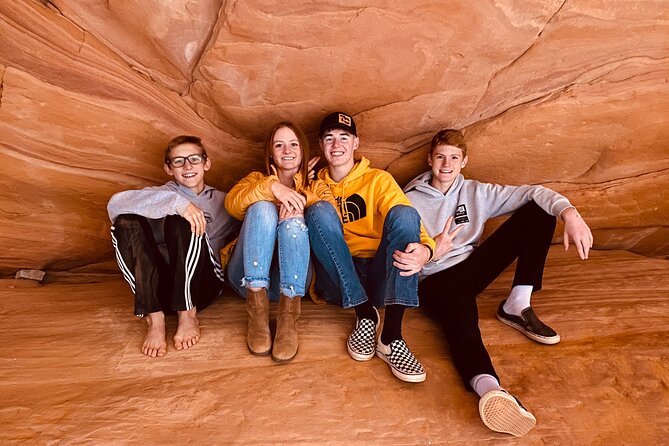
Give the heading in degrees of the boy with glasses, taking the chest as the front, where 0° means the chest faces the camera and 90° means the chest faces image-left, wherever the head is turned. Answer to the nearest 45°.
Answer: approximately 0°

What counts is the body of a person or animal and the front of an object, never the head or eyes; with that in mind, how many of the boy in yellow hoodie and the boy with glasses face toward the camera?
2

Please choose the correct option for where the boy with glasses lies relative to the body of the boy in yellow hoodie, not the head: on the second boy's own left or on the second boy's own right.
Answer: on the second boy's own right

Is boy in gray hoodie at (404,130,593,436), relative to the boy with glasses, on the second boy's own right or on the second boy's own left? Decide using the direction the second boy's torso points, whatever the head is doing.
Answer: on the second boy's own left
